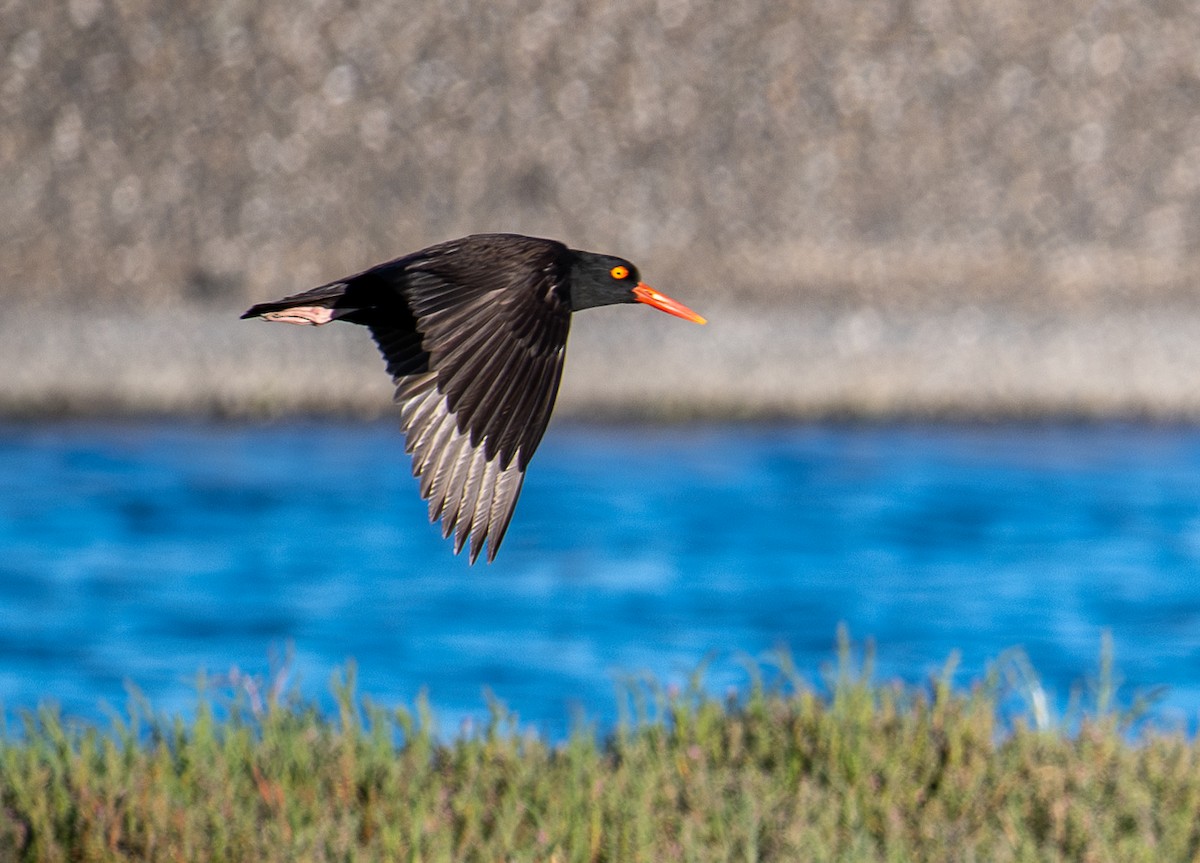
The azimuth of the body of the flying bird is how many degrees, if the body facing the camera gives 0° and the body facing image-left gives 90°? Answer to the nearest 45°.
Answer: approximately 270°
